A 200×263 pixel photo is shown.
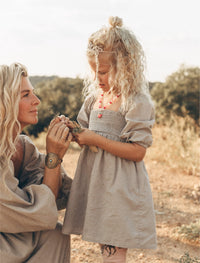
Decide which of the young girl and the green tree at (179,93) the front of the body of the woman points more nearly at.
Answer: the young girl

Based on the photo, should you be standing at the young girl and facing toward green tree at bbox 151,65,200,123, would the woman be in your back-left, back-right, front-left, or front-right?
back-left

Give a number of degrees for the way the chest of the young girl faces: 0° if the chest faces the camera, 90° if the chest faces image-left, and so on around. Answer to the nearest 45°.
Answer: approximately 45°

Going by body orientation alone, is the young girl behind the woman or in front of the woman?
in front

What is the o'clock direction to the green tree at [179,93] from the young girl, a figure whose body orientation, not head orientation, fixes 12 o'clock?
The green tree is roughly at 5 o'clock from the young girl.

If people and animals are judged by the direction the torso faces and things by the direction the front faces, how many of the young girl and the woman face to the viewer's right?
1

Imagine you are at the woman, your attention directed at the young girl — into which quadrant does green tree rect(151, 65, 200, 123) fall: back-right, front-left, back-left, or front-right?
front-left

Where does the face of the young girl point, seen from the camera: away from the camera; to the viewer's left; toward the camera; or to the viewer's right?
to the viewer's left

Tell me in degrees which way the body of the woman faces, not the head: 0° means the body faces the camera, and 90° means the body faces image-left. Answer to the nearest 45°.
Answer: approximately 270°

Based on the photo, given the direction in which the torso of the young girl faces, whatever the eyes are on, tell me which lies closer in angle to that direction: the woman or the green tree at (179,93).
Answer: the woman

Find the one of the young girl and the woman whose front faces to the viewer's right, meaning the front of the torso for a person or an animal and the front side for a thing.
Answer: the woman

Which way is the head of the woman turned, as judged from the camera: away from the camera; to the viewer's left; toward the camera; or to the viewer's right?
to the viewer's right
